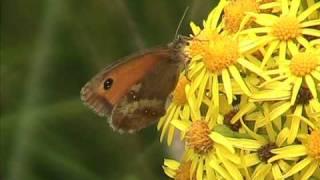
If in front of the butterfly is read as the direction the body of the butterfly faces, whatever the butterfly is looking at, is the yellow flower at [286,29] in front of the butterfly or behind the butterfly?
in front

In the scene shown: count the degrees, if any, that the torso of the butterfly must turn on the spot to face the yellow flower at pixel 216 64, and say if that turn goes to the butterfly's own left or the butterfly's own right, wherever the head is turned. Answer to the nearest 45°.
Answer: approximately 45° to the butterfly's own right

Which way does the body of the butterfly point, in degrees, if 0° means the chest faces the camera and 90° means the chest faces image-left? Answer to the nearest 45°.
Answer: approximately 270°
